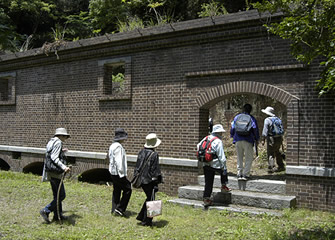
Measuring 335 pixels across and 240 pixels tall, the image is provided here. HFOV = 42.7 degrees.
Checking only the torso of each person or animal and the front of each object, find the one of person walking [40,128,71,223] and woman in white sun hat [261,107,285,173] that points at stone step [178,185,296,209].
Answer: the person walking

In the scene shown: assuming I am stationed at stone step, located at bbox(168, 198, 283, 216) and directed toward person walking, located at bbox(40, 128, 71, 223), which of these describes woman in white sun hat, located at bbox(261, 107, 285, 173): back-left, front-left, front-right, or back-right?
back-right

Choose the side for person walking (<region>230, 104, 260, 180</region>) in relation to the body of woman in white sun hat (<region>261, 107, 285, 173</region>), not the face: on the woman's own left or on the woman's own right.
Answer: on the woman's own left

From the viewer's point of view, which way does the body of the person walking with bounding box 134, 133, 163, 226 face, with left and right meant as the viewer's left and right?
facing away from the viewer and to the right of the viewer

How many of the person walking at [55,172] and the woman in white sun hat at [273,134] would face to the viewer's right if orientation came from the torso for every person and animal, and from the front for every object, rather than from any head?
1

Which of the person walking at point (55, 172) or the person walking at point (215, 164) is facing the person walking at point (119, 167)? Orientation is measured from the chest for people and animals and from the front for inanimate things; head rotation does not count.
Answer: the person walking at point (55, 172)

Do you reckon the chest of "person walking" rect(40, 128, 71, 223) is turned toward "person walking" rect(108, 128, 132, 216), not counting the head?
yes

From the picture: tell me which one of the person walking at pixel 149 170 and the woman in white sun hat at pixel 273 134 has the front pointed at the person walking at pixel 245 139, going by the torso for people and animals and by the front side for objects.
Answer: the person walking at pixel 149 170

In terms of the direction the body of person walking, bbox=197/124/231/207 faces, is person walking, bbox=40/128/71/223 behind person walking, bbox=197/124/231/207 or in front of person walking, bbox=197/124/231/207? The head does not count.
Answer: behind

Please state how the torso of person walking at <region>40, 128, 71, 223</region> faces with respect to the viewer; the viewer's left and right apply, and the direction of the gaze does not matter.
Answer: facing to the right of the viewer

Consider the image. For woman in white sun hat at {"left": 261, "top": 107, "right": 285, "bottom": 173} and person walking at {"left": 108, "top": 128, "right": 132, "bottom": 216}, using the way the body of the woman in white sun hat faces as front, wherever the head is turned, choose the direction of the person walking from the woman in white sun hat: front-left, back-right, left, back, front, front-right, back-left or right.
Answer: left

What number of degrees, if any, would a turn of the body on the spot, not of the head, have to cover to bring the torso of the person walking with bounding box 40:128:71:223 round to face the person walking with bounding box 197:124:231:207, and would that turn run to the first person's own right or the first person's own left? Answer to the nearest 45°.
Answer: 0° — they already face them

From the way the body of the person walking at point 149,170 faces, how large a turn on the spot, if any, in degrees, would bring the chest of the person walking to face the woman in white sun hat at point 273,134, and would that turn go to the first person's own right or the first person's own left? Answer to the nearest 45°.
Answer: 0° — they already face them

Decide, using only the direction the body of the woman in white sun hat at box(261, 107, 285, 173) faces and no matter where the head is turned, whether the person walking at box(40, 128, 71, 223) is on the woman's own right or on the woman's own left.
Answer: on the woman's own left

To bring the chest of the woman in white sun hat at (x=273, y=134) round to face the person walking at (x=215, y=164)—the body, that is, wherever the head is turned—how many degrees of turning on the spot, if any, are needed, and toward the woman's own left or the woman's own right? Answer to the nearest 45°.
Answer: approximately 135° to the woman's own left

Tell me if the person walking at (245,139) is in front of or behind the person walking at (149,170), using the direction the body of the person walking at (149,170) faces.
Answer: in front
